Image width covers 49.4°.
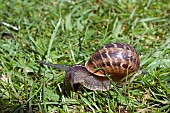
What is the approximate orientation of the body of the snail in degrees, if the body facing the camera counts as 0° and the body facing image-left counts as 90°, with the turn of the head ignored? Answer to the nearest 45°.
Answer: approximately 90°
